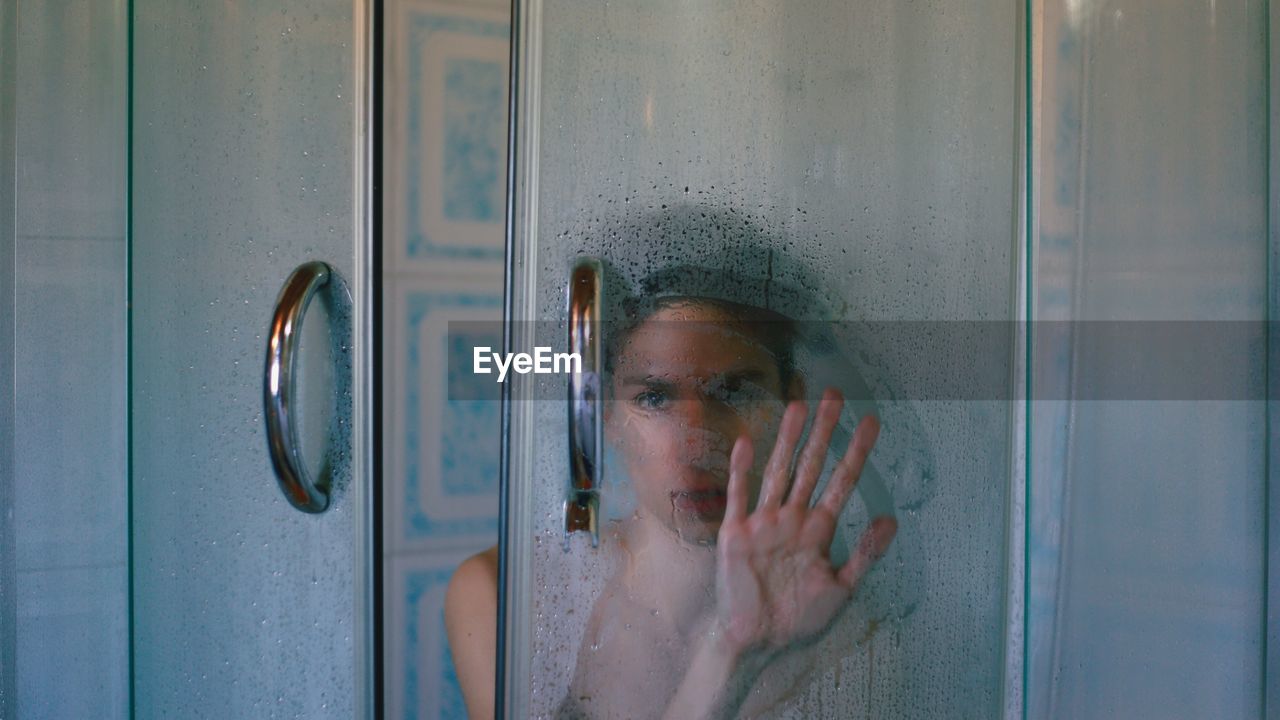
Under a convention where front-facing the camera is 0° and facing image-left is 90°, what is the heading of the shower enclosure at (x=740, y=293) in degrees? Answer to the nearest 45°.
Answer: approximately 0°
